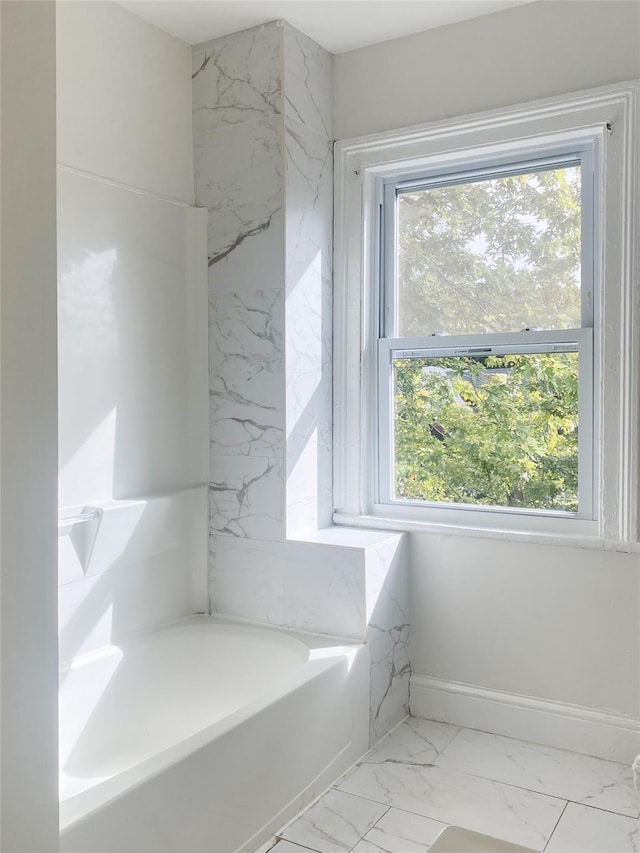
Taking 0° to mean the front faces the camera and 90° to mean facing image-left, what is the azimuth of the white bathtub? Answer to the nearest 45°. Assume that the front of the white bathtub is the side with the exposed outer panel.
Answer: approximately 315°
